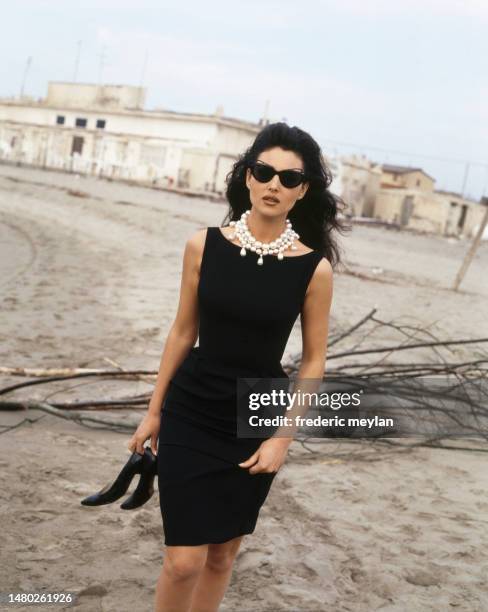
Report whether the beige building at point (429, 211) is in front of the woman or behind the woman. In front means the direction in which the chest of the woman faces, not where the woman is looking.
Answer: behind

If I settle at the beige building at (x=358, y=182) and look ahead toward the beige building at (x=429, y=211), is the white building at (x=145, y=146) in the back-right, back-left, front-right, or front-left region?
back-right

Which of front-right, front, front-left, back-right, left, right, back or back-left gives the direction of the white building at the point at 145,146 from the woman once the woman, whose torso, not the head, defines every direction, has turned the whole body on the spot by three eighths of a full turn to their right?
front-right

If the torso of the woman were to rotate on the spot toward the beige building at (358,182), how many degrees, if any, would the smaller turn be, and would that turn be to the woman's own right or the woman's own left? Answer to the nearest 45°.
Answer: approximately 180°
